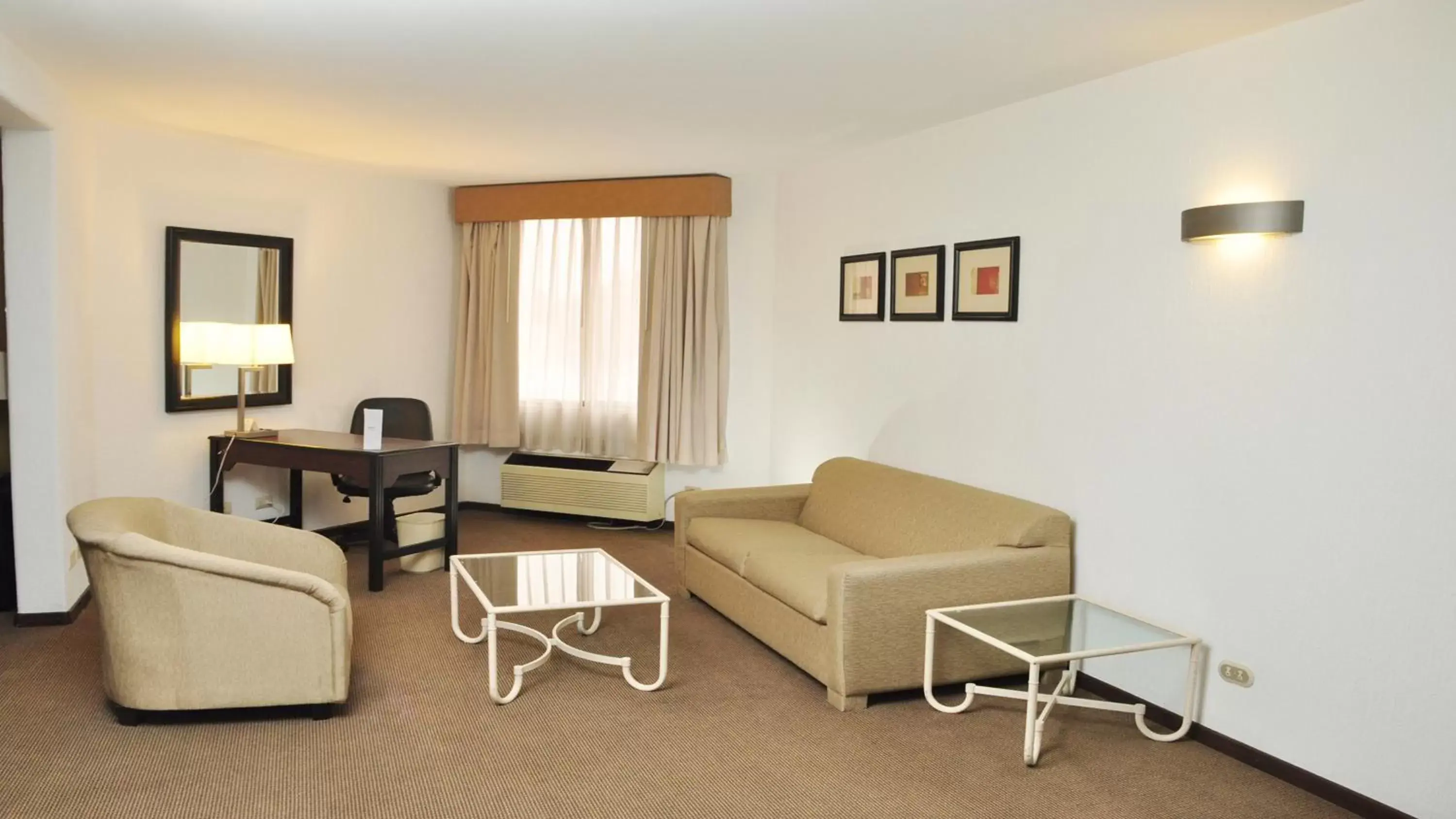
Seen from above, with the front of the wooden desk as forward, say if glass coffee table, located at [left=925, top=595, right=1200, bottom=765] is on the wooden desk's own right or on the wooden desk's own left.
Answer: on the wooden desk's own right

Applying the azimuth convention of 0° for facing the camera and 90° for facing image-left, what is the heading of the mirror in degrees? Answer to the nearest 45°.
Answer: approximately 315°

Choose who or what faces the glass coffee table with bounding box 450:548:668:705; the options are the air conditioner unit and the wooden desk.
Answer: the air conditioner unit

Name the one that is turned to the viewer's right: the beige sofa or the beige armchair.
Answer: the beige armchair

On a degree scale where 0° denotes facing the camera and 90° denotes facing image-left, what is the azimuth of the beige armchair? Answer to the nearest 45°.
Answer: approximately 270°

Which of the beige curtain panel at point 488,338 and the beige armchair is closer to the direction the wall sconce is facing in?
the beige armchair

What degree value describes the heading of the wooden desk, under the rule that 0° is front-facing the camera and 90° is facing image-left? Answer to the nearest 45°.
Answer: approximately 225°

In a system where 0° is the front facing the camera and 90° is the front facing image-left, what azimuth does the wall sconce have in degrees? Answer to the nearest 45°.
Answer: approximately 45°

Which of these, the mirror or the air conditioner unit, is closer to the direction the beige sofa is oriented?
the mirror

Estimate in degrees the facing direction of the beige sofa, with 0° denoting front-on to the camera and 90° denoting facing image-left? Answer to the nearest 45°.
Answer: approximately 45°

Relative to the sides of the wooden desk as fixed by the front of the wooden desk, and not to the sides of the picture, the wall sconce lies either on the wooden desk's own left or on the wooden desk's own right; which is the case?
on the wooden desk's own right
